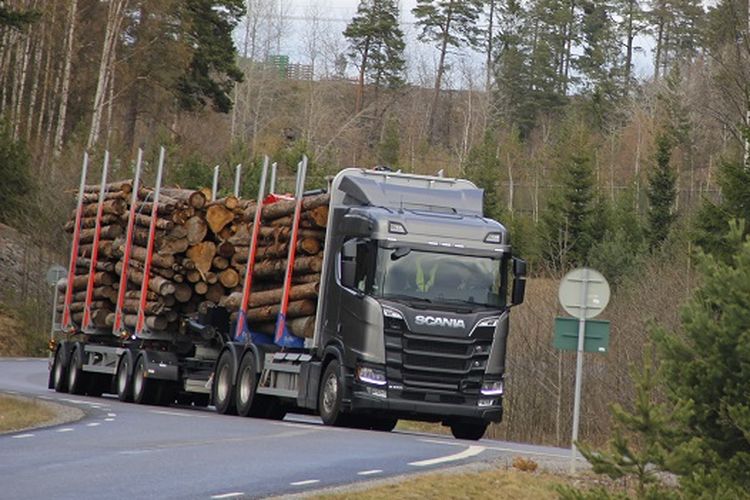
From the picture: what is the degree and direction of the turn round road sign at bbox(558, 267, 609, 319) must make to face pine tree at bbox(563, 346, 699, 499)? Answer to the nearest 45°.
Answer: approximately 180°

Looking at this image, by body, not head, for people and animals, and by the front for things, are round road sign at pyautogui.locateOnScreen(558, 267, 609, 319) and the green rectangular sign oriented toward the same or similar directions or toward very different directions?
same or similar directions

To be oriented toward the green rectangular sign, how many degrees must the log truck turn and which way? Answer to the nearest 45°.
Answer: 0° — it already faces it

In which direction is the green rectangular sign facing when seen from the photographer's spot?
facing away from the viewer

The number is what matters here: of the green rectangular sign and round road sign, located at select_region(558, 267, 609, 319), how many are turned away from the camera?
2

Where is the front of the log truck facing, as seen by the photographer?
facing the viewer and to the right of the viewer

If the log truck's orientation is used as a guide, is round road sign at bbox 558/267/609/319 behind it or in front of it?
in front

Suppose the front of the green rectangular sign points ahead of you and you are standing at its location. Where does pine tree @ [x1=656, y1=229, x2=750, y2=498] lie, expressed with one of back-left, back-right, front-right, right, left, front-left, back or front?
back

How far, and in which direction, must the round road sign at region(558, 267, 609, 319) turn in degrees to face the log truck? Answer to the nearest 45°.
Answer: approximately 45° to its left

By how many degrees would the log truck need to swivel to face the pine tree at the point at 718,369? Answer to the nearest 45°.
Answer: approximately 45° to its right

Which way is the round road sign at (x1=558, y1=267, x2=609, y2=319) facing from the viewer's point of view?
away from the camera

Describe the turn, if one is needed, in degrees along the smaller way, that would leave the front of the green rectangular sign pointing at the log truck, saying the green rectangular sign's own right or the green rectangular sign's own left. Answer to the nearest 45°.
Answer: approximately 45° to the green rectangular sign's own left

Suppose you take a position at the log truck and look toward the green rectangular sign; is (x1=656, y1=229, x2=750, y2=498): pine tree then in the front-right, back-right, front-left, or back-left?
front-right

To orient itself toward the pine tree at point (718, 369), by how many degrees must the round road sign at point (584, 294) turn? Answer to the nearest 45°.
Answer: approximately 180°
